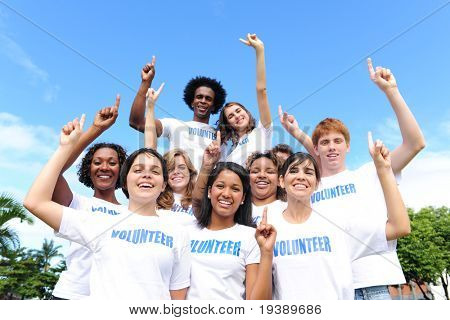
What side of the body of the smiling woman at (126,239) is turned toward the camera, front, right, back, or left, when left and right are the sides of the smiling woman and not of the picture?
front

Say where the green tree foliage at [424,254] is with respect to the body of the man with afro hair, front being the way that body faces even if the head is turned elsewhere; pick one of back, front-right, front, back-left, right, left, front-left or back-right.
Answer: back-left

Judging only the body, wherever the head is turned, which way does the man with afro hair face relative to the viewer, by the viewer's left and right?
facing the viewer

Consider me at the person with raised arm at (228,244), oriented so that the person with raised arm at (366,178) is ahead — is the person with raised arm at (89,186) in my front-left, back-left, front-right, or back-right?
back-left
